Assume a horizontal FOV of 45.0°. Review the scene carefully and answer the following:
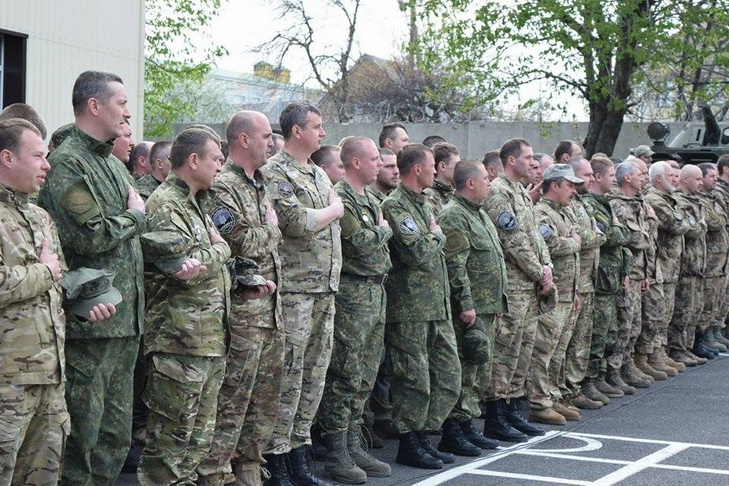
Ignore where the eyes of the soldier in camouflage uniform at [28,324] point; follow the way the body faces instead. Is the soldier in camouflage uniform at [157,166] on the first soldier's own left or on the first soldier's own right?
on the first soldier's own left

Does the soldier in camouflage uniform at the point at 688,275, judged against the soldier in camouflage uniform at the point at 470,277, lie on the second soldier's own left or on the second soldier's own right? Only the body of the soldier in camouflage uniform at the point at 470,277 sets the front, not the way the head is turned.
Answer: on the second soldier's own left

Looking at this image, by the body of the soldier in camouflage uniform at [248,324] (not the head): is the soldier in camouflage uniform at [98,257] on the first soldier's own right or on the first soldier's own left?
on the first soldier's own right

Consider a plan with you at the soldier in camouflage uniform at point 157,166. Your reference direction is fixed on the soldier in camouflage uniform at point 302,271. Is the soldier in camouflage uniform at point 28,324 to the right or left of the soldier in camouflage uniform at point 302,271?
right
